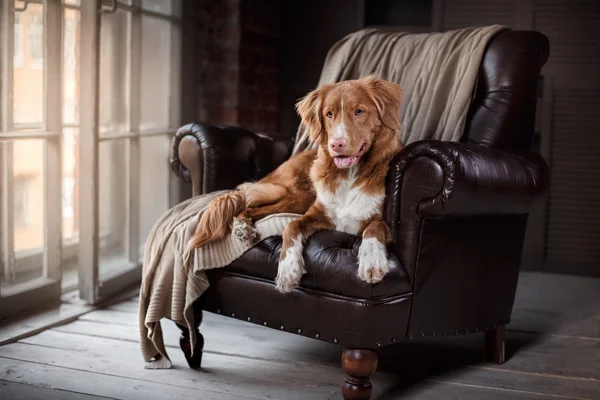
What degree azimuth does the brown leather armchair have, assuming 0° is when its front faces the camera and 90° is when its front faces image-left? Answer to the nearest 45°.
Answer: approximately 45°

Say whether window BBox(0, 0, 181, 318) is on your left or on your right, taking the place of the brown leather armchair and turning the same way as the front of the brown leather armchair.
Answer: on your right
